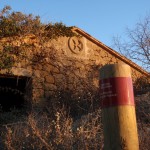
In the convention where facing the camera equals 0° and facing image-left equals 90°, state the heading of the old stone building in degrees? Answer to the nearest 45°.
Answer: approximately 0°
